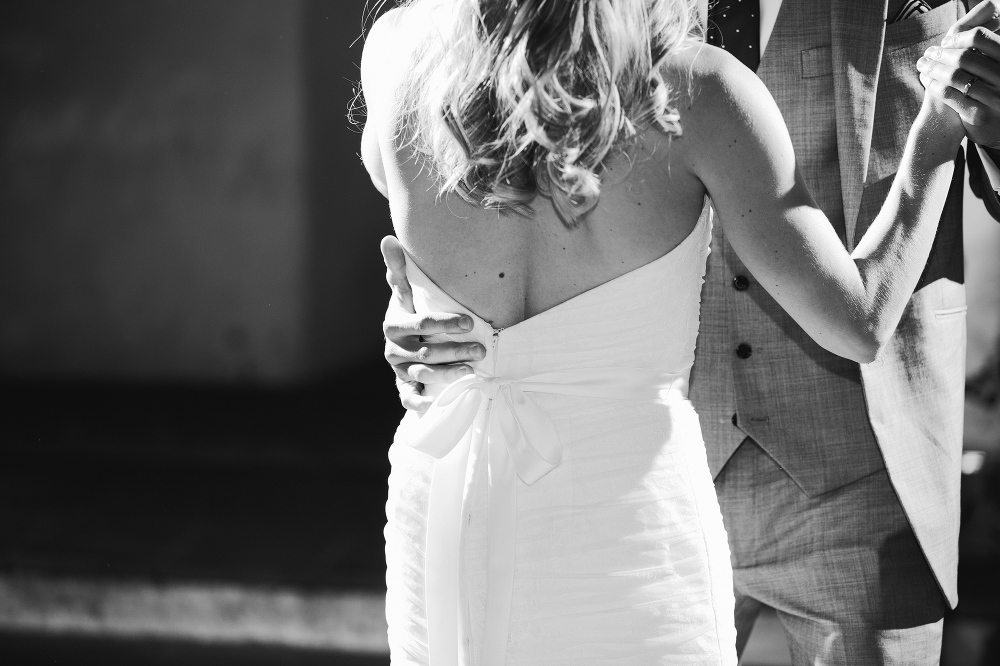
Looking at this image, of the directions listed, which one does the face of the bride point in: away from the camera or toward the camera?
away from the camera

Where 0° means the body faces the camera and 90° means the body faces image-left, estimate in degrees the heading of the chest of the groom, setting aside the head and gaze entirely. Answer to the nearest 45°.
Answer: approximately 45°
